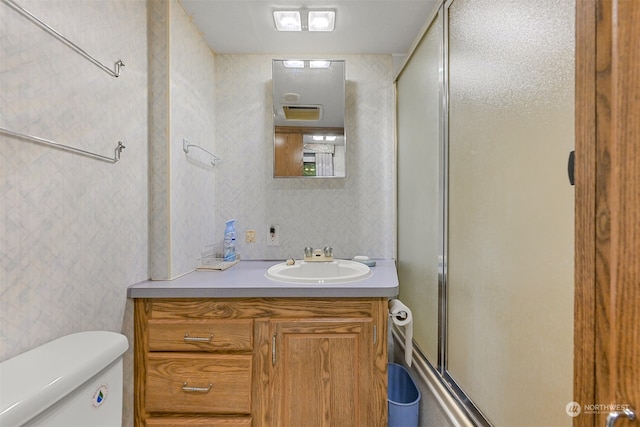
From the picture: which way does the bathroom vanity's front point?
toward the camera
